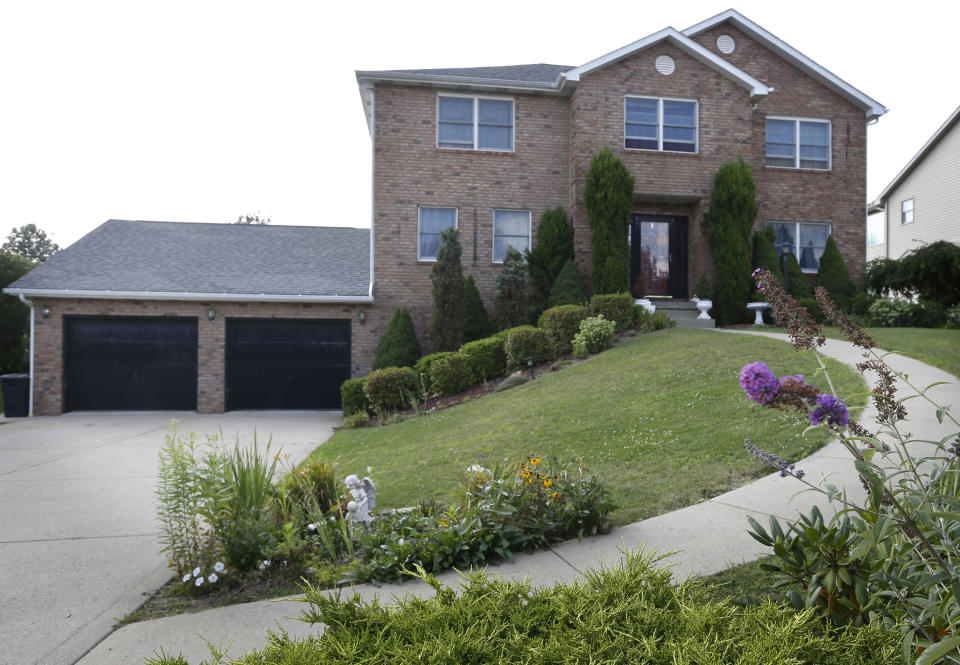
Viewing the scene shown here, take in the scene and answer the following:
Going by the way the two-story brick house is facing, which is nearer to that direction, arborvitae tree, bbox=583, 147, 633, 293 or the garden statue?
the garden statue

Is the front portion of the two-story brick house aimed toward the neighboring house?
no

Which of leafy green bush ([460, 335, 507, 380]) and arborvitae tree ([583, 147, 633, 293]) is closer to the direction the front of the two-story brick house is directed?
the leafy green bush

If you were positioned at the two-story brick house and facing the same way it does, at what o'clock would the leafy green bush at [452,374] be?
The leafy green bush is roughly at 12 o'clock from the two-story brick house.

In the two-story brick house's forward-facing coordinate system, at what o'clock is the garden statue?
The garden statue is roughly at 12 o'clock from the two-story brick house.

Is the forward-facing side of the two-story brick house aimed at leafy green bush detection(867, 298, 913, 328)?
no

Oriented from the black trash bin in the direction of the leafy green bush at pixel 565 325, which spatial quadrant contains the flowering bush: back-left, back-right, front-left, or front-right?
front-right

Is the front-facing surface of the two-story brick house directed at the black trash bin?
no

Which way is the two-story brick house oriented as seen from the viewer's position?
toward the camera

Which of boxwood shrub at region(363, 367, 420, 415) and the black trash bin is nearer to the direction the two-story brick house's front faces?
the boxwood shrub

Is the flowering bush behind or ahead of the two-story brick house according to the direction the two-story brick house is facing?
ahead
